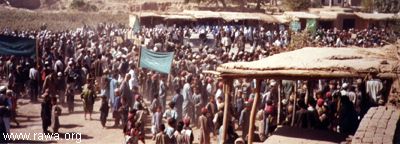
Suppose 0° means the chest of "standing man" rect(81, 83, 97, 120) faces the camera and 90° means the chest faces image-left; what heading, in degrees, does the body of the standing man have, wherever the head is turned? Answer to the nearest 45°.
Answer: approximately 180°

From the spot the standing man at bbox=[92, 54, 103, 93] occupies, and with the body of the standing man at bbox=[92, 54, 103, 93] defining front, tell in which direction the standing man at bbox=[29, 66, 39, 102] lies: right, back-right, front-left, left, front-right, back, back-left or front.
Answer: back-left

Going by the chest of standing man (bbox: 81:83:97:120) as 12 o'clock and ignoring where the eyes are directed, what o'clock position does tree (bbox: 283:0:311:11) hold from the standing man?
The tree is roughly at 1 o'clock from the standing man.

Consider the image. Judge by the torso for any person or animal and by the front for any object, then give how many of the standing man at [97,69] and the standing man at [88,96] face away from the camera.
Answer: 2

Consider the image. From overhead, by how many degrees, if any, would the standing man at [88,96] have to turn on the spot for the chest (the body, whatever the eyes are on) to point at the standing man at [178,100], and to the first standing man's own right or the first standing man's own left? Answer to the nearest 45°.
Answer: approximately 135° to the first standing man's own right

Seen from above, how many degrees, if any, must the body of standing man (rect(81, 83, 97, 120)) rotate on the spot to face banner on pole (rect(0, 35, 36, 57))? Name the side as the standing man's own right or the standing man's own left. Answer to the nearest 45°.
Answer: approximately 45° to the standing man's own left

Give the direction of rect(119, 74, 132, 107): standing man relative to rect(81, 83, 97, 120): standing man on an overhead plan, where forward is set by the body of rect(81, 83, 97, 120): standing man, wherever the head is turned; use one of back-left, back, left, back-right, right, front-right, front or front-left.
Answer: right
